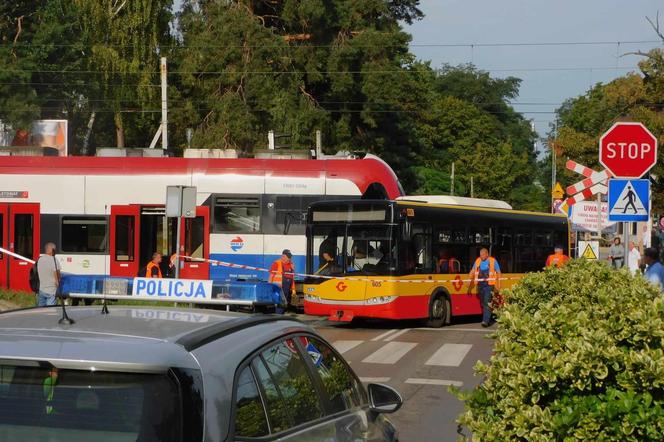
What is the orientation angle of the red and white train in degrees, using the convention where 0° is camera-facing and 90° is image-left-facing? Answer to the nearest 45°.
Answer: approximately 270°

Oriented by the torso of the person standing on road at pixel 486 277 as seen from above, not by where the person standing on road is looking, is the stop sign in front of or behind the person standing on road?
in front

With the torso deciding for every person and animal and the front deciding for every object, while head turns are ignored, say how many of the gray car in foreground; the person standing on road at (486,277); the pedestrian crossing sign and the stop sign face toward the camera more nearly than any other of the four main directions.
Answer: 3

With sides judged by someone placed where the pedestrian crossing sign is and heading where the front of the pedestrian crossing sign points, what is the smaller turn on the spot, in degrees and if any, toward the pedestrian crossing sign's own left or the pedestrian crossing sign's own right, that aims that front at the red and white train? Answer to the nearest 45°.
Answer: approximately 135° to the pedestrian crossing sign's own right

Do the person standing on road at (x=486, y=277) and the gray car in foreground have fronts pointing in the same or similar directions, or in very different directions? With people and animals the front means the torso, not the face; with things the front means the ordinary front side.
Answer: very different directions

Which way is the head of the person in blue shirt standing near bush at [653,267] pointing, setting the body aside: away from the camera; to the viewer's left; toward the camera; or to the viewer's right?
to the viewer's left

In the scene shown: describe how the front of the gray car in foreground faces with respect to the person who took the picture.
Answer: facing away from the viewer and to the right of the viewer

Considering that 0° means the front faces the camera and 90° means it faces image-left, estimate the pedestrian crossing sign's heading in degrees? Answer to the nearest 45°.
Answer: approximately 0°

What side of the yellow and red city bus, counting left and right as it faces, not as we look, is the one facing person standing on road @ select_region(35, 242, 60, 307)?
front

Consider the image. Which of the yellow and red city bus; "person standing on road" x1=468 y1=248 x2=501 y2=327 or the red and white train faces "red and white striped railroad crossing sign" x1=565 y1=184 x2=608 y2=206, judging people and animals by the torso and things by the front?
the red and white train

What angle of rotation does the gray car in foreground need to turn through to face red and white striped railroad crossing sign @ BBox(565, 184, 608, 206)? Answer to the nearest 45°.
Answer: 0° — it already faces it
